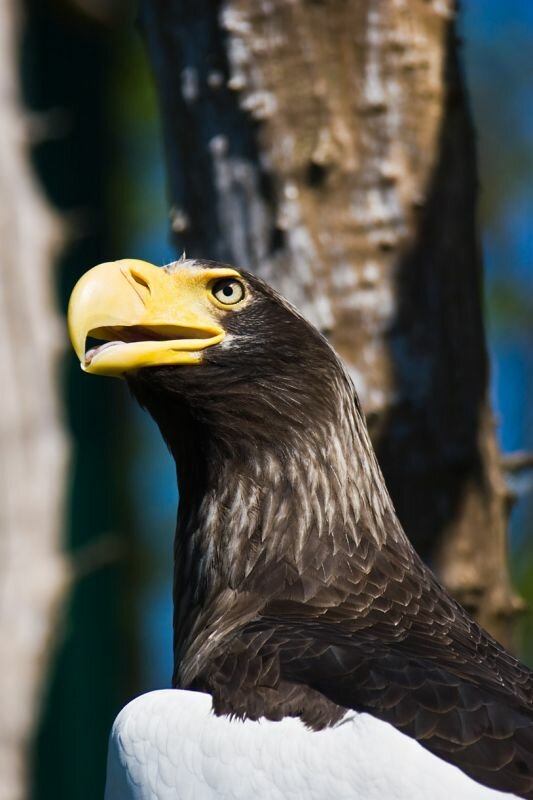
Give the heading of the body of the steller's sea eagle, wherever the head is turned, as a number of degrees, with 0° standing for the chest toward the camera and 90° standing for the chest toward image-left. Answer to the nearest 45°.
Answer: approximately 90°

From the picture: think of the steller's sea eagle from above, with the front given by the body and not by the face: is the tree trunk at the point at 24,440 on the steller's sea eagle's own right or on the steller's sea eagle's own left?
on the steller's sea eagle's own right
